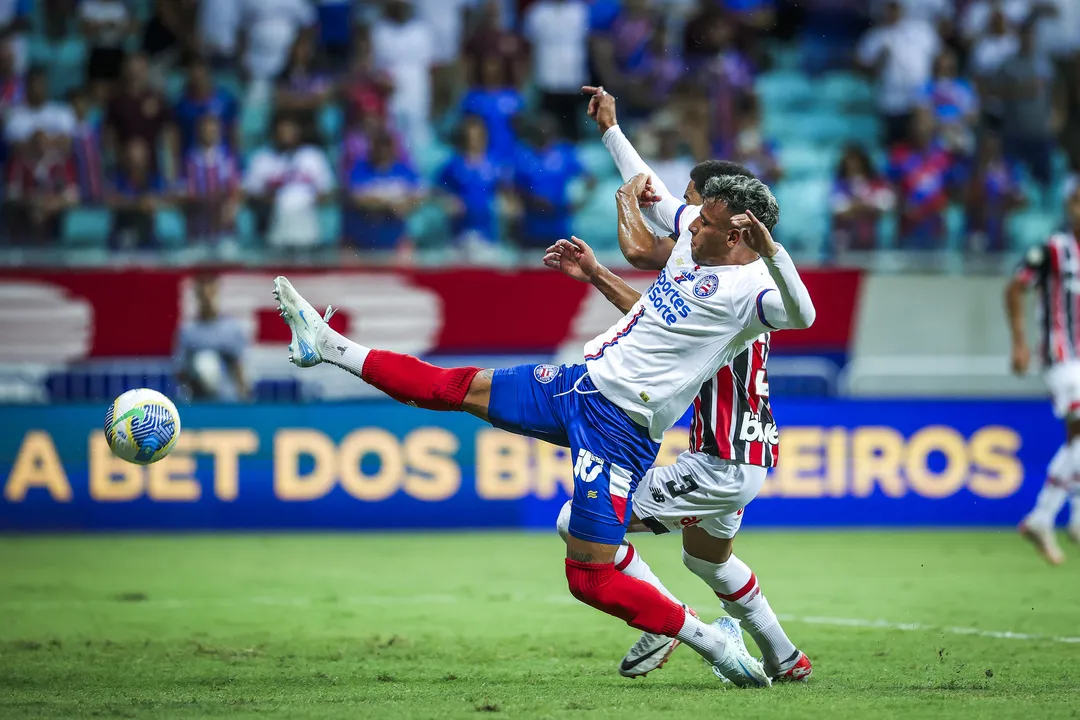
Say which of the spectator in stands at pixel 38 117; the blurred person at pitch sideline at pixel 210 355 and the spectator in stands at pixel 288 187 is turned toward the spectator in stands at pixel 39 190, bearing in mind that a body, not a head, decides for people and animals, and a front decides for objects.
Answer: the spectator in stands at pixel 38 117

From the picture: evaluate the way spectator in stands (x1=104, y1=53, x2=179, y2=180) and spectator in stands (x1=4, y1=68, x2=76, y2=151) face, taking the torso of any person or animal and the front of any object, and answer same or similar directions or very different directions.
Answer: same or similar directions

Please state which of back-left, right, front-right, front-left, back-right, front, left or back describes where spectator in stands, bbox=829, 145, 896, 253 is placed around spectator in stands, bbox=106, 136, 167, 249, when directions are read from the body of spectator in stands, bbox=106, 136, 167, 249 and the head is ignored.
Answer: left

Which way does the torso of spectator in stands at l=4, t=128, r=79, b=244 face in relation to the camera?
toward the camera

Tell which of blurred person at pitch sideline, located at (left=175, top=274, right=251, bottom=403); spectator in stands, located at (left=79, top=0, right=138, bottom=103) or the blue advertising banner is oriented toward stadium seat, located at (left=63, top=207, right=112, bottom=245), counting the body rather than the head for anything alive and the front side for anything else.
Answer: spectator in stands, located at (left=79, top=0, right=138, bottom=103)

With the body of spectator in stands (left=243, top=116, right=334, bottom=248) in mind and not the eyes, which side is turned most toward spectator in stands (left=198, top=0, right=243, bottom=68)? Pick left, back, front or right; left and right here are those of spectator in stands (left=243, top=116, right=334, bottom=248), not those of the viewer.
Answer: back

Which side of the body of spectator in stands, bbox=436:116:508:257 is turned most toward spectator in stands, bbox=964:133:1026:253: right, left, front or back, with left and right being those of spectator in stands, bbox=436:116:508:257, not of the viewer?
left

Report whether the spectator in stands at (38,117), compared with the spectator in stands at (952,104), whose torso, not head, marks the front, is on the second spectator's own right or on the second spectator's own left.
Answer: on the second spectator's own right

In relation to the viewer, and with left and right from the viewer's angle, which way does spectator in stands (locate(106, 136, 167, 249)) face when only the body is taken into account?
facing the viewer

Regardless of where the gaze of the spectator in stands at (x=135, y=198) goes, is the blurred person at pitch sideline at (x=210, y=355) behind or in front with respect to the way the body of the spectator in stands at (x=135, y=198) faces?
in front

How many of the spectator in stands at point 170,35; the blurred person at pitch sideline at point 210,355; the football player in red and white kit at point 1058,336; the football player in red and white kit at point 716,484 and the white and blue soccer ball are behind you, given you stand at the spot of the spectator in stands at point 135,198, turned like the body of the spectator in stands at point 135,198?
1

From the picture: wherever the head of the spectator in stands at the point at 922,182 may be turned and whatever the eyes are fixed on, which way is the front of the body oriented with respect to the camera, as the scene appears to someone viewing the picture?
toward the camera

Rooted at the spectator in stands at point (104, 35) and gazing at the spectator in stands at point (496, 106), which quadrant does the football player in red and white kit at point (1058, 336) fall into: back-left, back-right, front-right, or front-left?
front-right

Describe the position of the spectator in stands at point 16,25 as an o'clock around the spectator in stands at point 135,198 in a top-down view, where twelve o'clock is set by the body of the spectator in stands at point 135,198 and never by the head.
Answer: the spectator in stands at point 16,25 is roughly at 5 o'clock from the spectator in stands at point 135,198.

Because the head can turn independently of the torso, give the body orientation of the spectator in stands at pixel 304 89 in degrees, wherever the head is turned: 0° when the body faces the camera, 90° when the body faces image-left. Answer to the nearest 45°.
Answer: approximately 0°
